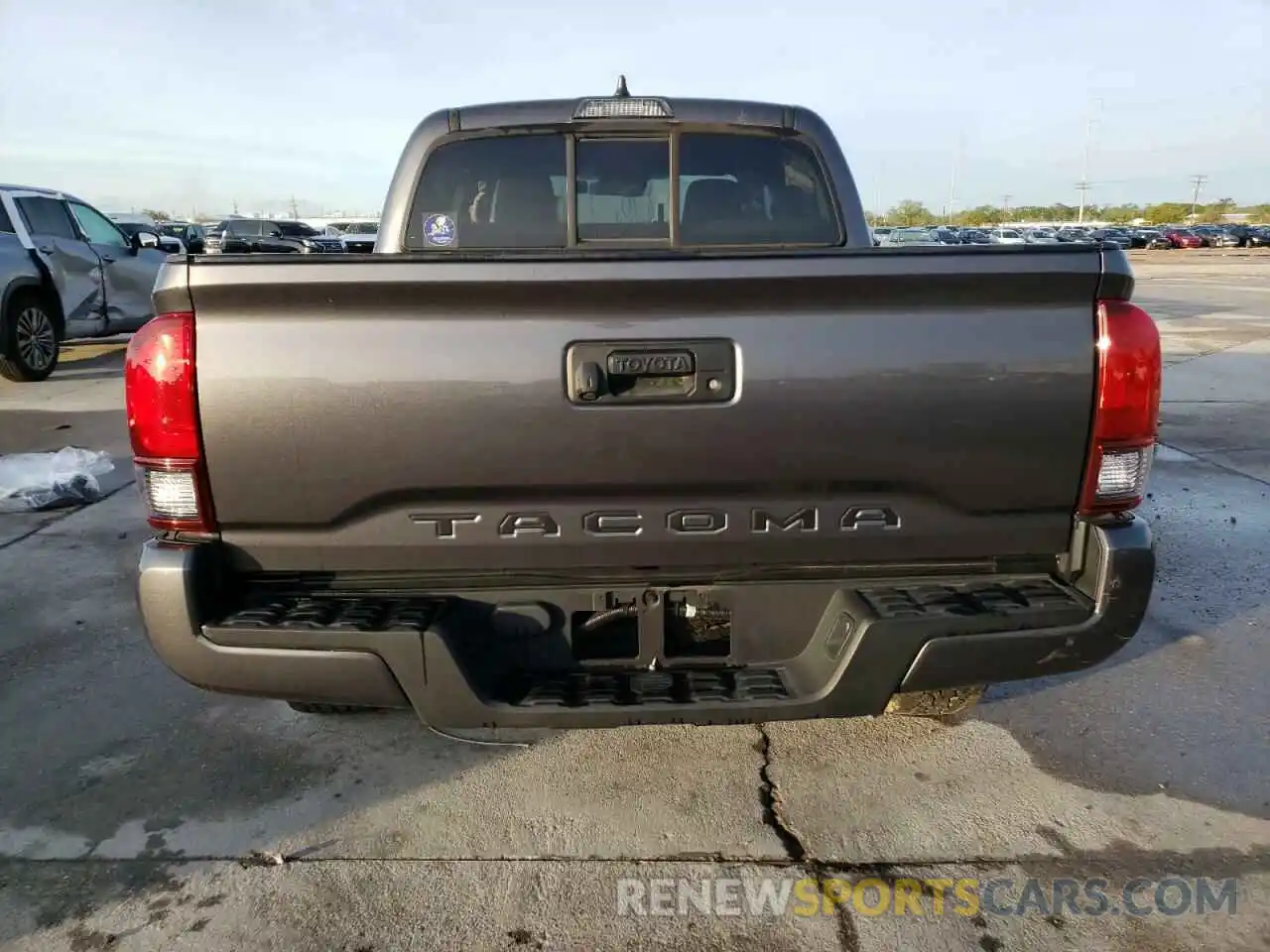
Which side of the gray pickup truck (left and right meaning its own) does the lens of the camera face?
back
